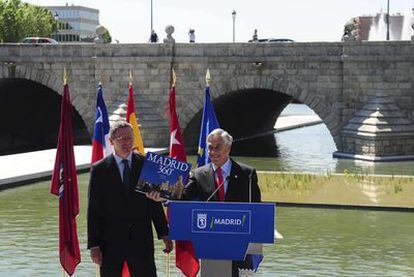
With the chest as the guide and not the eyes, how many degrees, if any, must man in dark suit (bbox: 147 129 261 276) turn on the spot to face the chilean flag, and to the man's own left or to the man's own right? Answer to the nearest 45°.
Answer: approximately 90° to the man's own right

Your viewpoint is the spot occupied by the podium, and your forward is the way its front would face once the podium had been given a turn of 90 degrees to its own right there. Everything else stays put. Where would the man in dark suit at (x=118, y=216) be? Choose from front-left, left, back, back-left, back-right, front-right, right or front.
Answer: front-right

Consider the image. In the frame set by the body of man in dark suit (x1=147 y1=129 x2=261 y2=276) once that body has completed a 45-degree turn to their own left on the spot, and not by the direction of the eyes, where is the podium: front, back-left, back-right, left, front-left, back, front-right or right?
front

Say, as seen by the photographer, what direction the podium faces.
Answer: facing the viewer

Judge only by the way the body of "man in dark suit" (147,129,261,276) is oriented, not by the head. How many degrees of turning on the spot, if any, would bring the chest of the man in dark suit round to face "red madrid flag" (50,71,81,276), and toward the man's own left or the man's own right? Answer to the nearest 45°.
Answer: approximately 90° to the man's own right

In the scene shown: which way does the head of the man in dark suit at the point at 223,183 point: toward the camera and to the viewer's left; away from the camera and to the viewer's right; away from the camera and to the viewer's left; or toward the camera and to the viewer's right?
toward the camera and to the viewer's left

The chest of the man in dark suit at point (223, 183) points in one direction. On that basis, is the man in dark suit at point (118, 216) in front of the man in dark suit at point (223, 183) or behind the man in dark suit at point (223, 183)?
in front

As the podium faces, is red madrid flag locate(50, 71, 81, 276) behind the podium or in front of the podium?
behind
